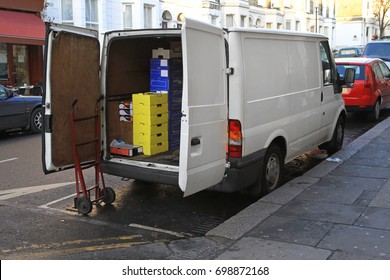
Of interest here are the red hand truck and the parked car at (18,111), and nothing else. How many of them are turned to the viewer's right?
1

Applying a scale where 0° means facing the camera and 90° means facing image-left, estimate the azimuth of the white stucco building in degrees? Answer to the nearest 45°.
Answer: approximately 315°

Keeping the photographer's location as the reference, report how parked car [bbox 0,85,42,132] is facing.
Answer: facing to the right of the viewer

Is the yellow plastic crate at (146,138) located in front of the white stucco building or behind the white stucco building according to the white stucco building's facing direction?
in front

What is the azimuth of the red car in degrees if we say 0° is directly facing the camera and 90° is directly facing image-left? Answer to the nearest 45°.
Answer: approximately 225°

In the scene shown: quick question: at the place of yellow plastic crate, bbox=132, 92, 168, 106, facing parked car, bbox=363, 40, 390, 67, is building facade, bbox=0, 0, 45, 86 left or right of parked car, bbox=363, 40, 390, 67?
left

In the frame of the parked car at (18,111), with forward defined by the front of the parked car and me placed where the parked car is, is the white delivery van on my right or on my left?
on my right
